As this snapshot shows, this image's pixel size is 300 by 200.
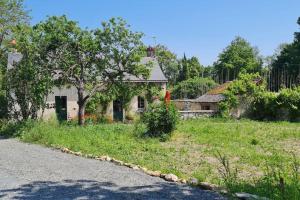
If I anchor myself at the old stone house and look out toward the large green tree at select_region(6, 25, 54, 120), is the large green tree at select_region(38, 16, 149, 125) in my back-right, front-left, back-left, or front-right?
front-left

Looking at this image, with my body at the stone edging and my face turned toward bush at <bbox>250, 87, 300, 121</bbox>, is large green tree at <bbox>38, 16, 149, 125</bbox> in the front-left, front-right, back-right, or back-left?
front-left

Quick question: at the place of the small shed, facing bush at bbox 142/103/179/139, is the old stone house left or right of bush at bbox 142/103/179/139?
right

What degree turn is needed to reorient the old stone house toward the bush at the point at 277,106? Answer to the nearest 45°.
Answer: approximately 90° to its left

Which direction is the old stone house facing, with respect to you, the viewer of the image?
facing the viewer

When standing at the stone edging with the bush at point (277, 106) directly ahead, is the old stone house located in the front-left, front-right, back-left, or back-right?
front-left

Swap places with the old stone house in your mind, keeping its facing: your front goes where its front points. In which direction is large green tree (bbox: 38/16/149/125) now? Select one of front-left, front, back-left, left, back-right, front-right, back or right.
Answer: front

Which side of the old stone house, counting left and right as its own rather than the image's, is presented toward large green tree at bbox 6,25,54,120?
front

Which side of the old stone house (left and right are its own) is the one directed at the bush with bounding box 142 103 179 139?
front
